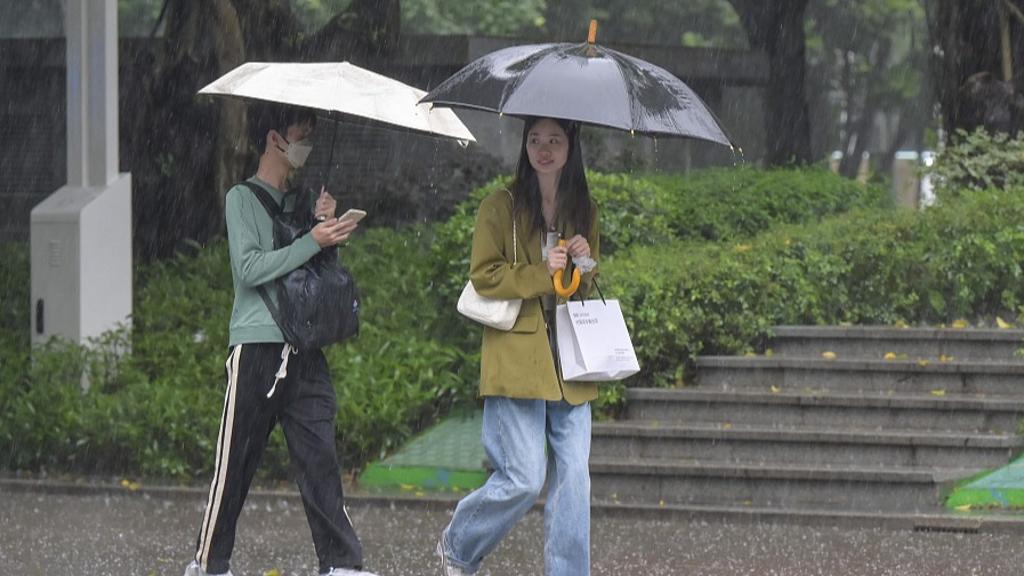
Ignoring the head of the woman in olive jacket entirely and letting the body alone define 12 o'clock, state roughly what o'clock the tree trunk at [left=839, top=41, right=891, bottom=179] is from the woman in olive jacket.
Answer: The tree trunk is roughly at 8 o'clock from the woman in olive jacket.

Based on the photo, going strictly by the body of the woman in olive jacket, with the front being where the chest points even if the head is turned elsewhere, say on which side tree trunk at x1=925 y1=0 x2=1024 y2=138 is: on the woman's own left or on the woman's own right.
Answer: on the woman's own left

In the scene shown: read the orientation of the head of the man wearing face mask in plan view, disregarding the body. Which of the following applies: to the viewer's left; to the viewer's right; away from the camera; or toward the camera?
to the viewer's right

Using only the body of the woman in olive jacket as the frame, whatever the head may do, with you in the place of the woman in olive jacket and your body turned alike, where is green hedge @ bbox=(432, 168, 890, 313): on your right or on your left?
on your left

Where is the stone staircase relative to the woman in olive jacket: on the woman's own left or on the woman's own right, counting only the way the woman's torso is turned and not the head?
on the woman's own left

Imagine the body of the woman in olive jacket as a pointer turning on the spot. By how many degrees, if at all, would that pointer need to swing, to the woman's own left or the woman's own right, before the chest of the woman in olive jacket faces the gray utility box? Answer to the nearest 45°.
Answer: approximately 180°

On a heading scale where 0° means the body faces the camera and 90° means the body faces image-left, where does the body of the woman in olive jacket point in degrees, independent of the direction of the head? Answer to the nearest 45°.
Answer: approximately 315°
